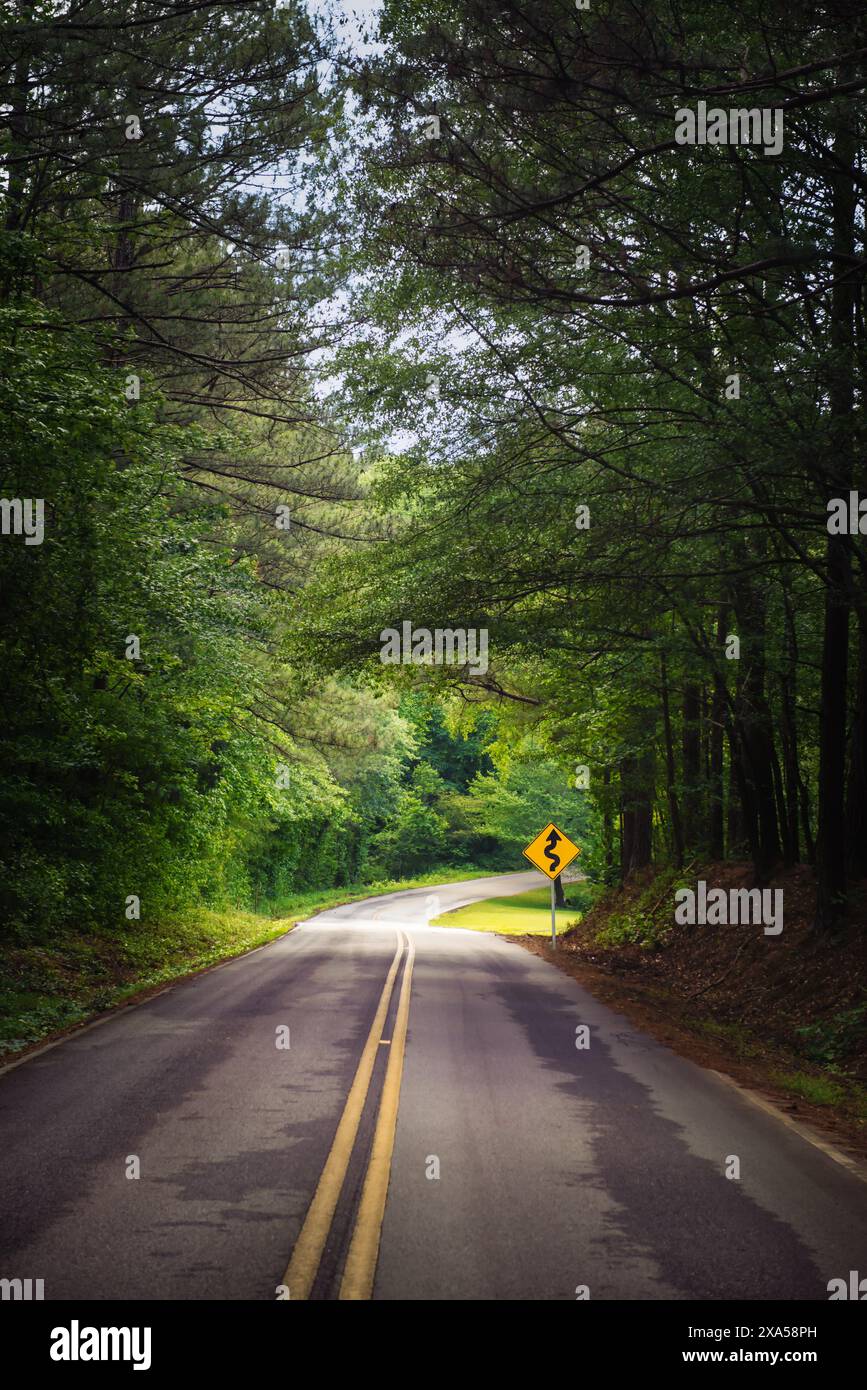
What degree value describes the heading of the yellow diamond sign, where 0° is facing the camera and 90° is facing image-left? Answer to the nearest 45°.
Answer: approximately 0°
